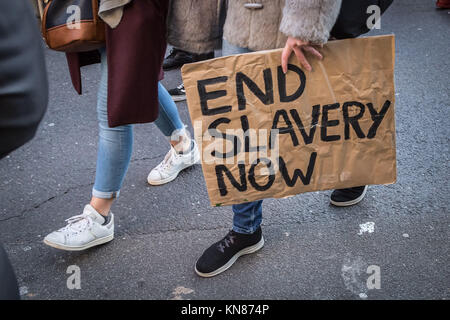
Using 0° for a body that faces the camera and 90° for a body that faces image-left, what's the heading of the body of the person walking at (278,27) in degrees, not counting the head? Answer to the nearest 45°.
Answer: approximately 45°

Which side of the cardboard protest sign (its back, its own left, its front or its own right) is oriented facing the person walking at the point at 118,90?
right

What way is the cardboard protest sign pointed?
toward the camera

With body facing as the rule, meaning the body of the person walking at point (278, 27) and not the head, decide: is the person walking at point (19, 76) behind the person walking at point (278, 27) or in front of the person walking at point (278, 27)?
in front
